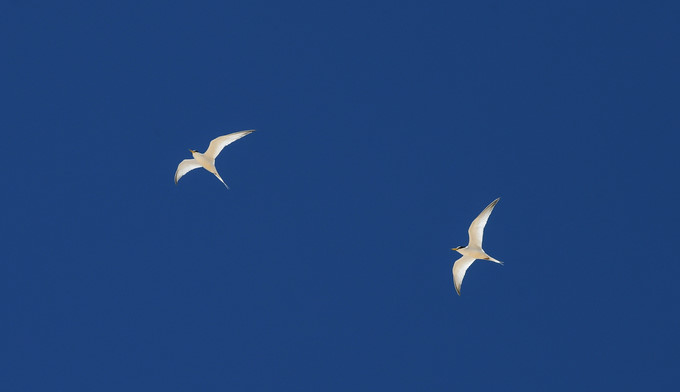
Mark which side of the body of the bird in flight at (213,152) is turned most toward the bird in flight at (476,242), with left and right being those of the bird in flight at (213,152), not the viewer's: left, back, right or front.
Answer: back

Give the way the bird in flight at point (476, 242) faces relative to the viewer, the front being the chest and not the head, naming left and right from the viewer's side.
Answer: facing to the left of the viewer

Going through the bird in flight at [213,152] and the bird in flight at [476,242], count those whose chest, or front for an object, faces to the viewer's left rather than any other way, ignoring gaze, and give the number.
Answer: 2

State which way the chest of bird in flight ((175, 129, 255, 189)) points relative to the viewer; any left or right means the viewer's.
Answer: facing to the left of the viewer

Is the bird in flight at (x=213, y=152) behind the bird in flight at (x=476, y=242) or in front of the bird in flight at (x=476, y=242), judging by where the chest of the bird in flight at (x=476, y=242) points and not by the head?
in front
